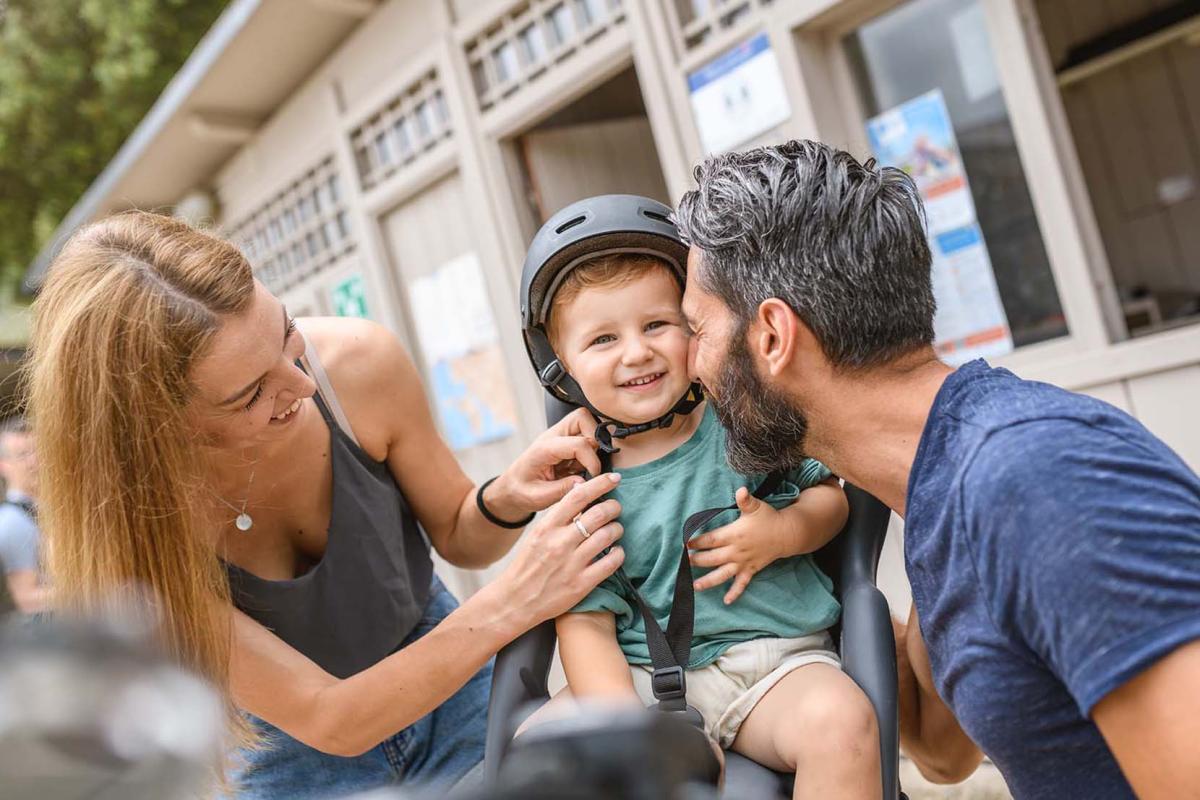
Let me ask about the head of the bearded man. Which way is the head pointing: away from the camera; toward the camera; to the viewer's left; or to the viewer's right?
to the viewer's left

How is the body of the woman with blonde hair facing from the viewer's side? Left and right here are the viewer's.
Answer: facing the viewer and to the right of the viewer

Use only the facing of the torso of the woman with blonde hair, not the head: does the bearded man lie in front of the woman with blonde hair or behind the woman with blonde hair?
in front

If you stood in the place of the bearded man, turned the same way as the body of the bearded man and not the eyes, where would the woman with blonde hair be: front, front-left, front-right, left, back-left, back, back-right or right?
front

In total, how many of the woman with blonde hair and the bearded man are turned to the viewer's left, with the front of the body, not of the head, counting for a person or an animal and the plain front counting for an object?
1

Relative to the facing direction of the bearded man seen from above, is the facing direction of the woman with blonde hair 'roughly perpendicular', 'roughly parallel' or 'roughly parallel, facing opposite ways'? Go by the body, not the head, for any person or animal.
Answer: roughly parallel, facing opposite ways

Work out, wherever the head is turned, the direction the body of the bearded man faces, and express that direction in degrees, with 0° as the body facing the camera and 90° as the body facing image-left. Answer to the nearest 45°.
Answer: approximately 90°

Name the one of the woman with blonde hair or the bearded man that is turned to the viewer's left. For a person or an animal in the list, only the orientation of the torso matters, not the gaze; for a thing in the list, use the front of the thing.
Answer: the bearded man

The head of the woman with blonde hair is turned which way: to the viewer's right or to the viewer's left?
to the viewer's right
